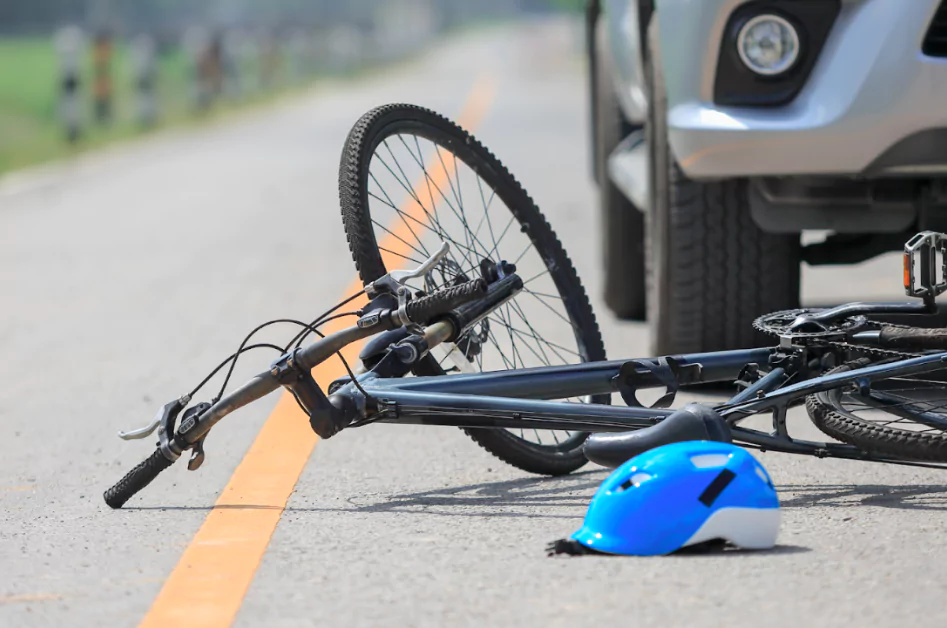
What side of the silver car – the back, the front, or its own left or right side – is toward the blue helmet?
front

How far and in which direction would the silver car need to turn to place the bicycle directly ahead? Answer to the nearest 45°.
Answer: approximately 45° to its right

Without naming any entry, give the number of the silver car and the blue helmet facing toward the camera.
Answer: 1

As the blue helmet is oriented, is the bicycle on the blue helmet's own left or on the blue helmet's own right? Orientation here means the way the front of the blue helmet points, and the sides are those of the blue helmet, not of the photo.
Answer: on the blue helmet's own right

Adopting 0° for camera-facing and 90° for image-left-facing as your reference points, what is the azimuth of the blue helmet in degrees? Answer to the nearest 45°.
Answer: approximately 90°

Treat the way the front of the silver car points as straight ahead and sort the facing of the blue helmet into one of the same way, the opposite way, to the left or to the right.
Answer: to the right

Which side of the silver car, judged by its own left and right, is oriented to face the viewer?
front

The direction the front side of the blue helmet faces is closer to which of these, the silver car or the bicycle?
the bicycle

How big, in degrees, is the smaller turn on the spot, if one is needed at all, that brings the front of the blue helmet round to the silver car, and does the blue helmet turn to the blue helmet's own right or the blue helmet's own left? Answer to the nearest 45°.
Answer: approximately 90° to the blue helmet's own right

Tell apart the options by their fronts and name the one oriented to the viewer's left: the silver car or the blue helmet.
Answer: the blue helmet
